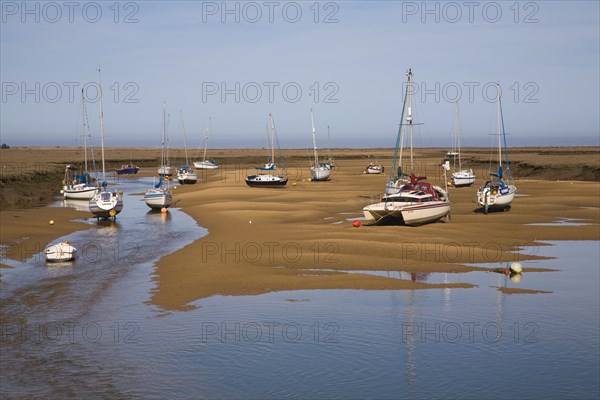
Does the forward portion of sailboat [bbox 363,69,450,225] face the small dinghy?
yes

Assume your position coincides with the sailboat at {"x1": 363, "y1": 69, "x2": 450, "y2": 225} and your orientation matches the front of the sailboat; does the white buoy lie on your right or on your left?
on your left

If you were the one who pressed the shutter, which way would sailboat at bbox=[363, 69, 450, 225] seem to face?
facing the viewer and to the left of the viewer

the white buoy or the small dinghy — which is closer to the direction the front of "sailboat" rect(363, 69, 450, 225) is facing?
the small dinghy
